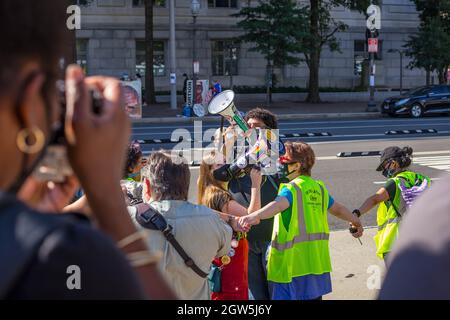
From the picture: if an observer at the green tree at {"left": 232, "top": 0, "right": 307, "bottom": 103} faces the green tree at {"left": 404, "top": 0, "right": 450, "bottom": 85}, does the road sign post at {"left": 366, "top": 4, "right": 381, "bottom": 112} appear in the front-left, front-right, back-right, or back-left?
front-right

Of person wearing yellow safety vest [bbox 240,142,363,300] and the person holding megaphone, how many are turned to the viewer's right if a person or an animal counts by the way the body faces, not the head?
0

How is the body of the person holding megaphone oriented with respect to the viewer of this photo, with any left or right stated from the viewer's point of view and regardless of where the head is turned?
facing the viewer and to the left of the viewer

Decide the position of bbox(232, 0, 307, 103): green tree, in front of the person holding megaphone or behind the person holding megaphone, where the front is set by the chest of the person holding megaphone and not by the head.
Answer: behind

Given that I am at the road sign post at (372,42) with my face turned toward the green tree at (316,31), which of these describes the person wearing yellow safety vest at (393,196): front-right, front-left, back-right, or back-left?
back-left

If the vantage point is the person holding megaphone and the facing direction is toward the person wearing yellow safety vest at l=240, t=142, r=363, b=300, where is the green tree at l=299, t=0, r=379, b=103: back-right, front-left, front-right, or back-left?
back-left

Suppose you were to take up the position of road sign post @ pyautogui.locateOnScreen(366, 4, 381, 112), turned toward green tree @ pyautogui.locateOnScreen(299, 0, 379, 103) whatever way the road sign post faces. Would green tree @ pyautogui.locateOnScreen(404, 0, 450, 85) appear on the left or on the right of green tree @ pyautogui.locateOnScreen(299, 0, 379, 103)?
right

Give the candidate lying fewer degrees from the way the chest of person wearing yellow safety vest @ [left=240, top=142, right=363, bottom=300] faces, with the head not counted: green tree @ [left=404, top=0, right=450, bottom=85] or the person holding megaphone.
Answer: the person holding megaphone

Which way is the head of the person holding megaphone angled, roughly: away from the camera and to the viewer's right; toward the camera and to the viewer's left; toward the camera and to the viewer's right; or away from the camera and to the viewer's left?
toward the camera and to the viewer's left

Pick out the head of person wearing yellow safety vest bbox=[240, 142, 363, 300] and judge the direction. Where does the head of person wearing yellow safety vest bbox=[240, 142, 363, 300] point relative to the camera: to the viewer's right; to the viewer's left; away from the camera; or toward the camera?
to the viewer's left
